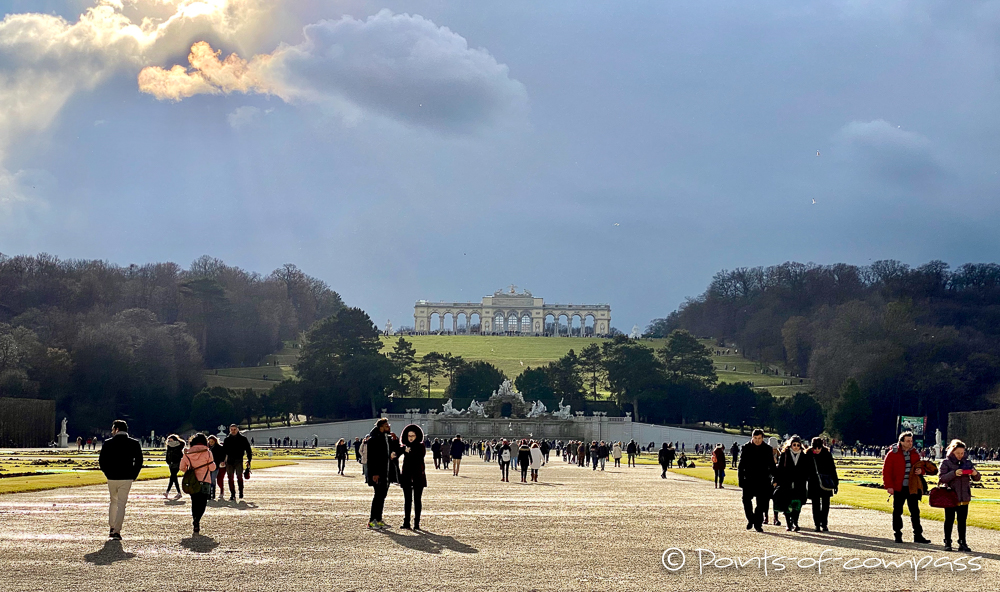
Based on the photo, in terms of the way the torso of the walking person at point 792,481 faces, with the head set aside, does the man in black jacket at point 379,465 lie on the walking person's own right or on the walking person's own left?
on the walking person's own right

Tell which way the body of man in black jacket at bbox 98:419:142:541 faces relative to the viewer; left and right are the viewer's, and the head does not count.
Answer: facing away from the viewer

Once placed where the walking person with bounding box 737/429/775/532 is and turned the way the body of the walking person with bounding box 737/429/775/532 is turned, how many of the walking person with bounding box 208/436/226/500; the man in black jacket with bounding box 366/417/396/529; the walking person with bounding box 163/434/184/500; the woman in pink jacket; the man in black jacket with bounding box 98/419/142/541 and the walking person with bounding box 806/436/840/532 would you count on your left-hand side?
1

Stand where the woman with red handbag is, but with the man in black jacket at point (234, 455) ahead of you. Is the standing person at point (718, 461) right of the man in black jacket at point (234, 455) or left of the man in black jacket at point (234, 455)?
right

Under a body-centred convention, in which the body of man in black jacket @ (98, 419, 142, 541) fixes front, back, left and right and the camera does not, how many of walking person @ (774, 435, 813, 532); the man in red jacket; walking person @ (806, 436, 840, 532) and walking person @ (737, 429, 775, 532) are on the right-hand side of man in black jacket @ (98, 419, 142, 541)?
4

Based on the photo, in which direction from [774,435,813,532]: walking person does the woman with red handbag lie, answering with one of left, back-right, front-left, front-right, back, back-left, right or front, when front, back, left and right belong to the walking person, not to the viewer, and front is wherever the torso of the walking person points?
front-left

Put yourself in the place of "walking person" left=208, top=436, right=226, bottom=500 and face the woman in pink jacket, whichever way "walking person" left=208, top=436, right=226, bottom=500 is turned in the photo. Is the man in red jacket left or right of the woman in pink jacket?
left

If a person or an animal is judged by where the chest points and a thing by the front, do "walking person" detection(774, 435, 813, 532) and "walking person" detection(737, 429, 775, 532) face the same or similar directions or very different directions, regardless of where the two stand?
same or similar directions

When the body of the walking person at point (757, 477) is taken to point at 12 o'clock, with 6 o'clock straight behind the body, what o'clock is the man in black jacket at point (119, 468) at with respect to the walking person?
The man in black jacket is roughly at 2 o'clock from the walking person.

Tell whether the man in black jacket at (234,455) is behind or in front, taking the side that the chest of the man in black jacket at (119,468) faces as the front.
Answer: in front

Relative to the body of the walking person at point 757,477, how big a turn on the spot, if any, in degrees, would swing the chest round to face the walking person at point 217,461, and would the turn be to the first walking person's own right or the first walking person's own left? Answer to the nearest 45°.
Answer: approximately 90° to the first walking person's own right

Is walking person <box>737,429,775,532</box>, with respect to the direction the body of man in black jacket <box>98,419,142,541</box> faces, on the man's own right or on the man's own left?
on the man's own right

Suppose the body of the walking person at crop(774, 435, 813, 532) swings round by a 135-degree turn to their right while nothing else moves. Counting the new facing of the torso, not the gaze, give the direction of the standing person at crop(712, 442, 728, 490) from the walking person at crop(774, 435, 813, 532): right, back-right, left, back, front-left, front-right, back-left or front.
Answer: front-right

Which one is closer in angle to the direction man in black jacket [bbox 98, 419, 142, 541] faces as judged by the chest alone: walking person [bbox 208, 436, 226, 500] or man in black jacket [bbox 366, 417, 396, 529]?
the walking person

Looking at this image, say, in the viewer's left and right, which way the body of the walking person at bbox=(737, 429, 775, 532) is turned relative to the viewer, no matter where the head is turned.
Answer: facing the viewer

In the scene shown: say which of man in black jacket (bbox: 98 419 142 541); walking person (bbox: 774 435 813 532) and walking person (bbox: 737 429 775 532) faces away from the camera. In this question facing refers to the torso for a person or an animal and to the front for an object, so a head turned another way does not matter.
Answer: the man in black jacket

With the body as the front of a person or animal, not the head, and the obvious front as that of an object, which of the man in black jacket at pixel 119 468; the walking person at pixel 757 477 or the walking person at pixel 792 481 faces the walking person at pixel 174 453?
the man in black jacket

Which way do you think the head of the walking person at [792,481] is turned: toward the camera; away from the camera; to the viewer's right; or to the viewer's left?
toward the camera
